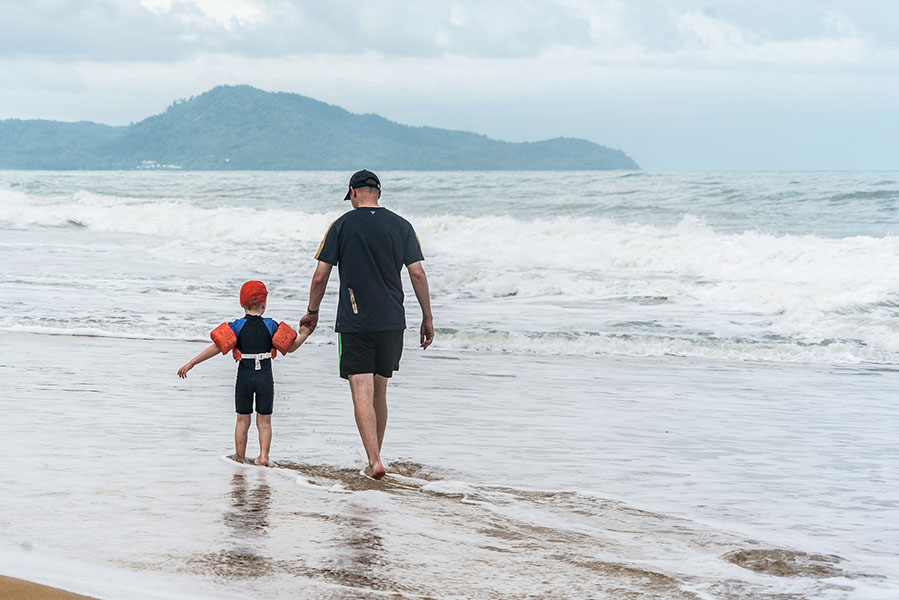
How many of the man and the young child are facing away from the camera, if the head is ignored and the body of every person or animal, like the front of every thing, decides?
2

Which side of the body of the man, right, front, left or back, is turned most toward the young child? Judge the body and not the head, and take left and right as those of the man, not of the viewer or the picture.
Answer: left

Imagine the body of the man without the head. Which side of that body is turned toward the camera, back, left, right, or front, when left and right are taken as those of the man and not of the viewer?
back

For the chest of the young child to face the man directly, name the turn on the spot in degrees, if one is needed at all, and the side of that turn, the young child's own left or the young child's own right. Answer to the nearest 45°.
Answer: approximately 90° to the young child's own right

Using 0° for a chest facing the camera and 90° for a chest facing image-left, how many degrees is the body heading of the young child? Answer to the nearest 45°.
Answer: approximately 180°
